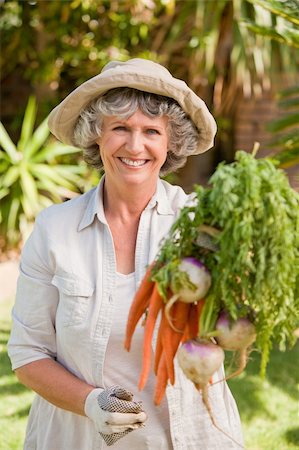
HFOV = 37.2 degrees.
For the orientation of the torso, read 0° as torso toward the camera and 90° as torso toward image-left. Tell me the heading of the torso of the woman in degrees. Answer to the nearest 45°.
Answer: approximately 0°

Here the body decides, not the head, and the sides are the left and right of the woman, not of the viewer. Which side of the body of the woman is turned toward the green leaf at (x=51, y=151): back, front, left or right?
back

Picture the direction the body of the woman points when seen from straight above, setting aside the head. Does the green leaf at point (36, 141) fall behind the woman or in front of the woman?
behind
